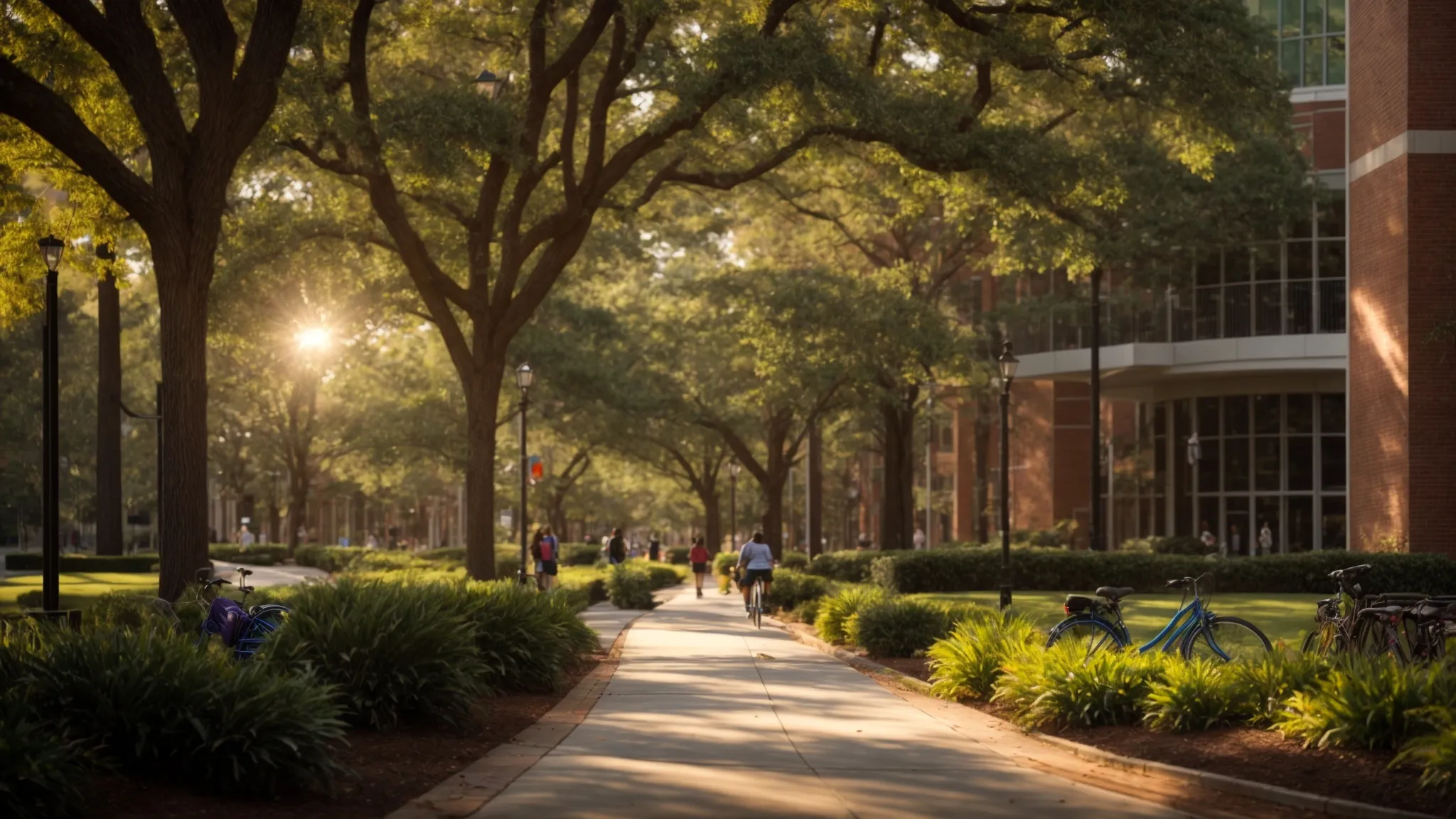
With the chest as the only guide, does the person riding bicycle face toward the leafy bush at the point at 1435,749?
no

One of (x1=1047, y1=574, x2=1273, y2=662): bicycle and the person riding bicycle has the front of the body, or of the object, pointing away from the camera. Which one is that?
the person riding bicycle

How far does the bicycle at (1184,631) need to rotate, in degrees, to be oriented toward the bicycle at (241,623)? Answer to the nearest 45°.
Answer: approximately 180°

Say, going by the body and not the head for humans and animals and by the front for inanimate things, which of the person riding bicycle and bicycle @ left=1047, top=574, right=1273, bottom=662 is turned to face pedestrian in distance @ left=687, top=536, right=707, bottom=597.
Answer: the person riding bicycle

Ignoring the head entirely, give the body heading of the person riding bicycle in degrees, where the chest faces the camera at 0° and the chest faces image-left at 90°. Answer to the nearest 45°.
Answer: approximately 180°

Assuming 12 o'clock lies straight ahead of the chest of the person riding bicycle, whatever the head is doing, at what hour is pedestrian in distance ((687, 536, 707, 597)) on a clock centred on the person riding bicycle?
The pedestrian in distance is roughly at 12 o'clock from the person riding bicycle.

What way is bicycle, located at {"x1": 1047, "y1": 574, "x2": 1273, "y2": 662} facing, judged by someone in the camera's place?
facing to the right of the viewer

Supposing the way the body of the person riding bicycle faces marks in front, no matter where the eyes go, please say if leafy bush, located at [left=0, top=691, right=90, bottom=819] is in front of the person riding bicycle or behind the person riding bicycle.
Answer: behind

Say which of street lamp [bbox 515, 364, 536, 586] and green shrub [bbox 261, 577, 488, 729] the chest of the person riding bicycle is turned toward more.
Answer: the street lamp

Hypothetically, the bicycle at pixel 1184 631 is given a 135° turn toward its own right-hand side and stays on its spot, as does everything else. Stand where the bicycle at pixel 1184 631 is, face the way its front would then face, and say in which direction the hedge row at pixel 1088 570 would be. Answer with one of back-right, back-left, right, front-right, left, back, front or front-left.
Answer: back-right

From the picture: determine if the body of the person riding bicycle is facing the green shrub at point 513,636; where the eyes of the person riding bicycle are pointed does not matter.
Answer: no

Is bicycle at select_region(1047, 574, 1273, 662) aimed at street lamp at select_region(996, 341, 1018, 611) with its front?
no

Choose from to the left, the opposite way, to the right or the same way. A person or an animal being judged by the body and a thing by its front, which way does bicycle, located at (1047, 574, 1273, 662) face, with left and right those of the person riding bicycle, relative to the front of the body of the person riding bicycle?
to the right

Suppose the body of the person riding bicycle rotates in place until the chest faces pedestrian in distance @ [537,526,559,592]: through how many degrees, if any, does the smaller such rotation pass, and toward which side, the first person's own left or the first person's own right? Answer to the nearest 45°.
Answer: approximately 45° to the first person's own left

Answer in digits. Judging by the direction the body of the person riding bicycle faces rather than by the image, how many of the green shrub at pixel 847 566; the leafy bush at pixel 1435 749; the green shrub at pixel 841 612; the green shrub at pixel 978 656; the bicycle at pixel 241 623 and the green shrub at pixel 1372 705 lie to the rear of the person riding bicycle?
5

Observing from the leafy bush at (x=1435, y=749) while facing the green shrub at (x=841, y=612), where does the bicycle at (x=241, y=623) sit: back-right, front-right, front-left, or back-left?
front-left

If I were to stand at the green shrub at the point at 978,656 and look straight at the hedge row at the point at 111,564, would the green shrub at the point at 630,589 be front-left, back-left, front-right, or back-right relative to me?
front-right
